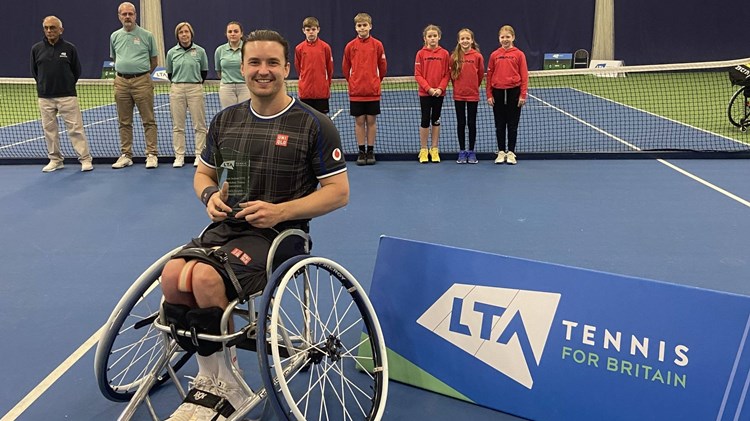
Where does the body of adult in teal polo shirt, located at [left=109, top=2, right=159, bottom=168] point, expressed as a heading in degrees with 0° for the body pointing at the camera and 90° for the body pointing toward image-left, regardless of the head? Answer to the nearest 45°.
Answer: approximately 0°

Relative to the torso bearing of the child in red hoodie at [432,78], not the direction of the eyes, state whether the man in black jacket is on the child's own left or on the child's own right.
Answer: on the child's own right

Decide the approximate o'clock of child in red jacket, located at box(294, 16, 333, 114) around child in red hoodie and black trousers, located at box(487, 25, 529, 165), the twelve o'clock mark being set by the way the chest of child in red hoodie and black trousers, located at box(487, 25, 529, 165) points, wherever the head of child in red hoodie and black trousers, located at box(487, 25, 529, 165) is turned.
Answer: child in red jacket, located at box(294, 16, 333, 114) is roughly at 3 o'clock from child in red hoodie and black trousers, located at box(487, 25, 529, 165).

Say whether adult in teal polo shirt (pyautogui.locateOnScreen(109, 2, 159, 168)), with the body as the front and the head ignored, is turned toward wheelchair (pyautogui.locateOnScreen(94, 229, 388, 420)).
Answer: yes

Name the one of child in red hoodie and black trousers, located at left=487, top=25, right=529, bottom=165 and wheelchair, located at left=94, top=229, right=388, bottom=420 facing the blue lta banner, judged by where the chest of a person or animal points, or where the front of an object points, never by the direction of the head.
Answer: the child in red hoodie and black trousers

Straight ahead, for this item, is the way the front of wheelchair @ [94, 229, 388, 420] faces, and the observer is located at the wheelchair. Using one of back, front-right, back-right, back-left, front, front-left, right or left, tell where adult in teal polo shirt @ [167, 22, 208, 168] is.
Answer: back-right
